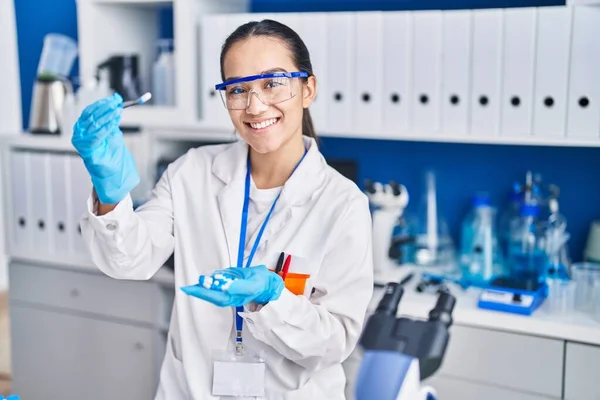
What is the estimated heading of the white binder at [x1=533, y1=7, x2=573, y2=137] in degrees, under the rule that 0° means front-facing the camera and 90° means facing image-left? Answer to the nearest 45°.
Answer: approximately 0°

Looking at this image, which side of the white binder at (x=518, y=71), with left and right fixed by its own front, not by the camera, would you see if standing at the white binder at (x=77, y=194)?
right

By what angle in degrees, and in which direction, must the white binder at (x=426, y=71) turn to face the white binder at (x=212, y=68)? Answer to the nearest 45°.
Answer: approximately 90° to its right

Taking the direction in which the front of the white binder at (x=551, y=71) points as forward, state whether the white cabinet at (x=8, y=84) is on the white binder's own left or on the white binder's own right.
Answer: on the white binder's own right

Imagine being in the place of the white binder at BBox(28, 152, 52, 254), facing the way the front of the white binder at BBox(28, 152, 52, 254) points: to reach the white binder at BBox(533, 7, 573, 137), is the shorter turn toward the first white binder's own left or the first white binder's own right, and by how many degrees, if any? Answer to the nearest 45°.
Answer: approximately 45° to the first white binder's own left

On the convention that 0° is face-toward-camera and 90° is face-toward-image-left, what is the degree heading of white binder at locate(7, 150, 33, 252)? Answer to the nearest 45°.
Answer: approximately 0°

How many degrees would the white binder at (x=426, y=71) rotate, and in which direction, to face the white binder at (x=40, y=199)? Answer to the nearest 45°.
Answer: approximately 90° to its right

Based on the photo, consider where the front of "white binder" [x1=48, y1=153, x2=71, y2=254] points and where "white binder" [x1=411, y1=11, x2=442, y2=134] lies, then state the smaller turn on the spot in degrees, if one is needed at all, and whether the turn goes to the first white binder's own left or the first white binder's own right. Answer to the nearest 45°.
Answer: approximately 45° to the first white binder's own left
